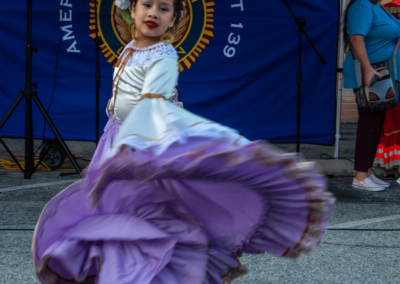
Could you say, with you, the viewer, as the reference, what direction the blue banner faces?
facing the viewer

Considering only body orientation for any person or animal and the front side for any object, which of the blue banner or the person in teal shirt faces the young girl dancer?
the blue banner

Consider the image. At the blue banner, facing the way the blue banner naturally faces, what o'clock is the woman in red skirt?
The woman in red skirt is roughly at 10 o'clock from the blue banner.

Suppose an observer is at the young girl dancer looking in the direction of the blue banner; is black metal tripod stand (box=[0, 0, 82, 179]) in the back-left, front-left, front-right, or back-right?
front-left

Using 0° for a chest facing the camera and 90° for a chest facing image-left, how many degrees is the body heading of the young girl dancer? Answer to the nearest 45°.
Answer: approximately 45°

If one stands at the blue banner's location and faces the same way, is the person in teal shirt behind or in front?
in front

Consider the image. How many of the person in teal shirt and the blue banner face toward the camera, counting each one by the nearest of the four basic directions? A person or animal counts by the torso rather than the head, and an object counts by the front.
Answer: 1
